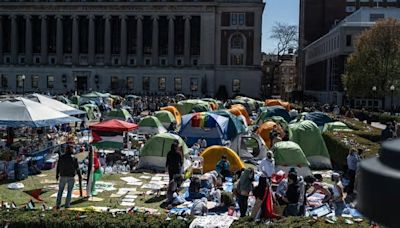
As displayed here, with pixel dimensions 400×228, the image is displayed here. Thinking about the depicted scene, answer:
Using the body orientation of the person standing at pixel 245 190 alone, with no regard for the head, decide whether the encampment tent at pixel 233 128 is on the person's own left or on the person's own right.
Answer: on the person's own left

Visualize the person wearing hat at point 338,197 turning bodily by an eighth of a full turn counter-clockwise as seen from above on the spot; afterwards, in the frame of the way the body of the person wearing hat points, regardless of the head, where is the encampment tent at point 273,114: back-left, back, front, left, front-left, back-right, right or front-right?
back-right

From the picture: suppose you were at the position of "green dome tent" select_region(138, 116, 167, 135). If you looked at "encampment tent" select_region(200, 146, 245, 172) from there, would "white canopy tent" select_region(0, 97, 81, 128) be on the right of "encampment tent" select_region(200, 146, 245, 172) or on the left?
right

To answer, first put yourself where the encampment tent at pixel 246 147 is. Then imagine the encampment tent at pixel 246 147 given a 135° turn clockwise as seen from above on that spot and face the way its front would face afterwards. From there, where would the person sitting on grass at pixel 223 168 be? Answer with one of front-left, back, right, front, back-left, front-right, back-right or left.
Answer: back-left

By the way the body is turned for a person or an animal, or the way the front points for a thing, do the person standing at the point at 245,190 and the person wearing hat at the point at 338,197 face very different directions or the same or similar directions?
very different directions

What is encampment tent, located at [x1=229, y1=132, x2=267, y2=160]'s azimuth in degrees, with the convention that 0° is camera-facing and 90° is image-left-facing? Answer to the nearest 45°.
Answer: approximately 0°

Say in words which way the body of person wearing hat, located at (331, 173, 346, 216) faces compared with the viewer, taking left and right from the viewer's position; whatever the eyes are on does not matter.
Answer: facing to the left of the viewer

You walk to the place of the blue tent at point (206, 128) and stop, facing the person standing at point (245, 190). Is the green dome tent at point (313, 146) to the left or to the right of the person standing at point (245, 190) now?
left

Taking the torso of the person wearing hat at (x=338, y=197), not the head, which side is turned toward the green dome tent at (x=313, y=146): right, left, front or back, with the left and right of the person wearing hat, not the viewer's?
right

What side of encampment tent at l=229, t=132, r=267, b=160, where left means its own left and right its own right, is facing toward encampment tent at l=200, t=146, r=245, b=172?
front
